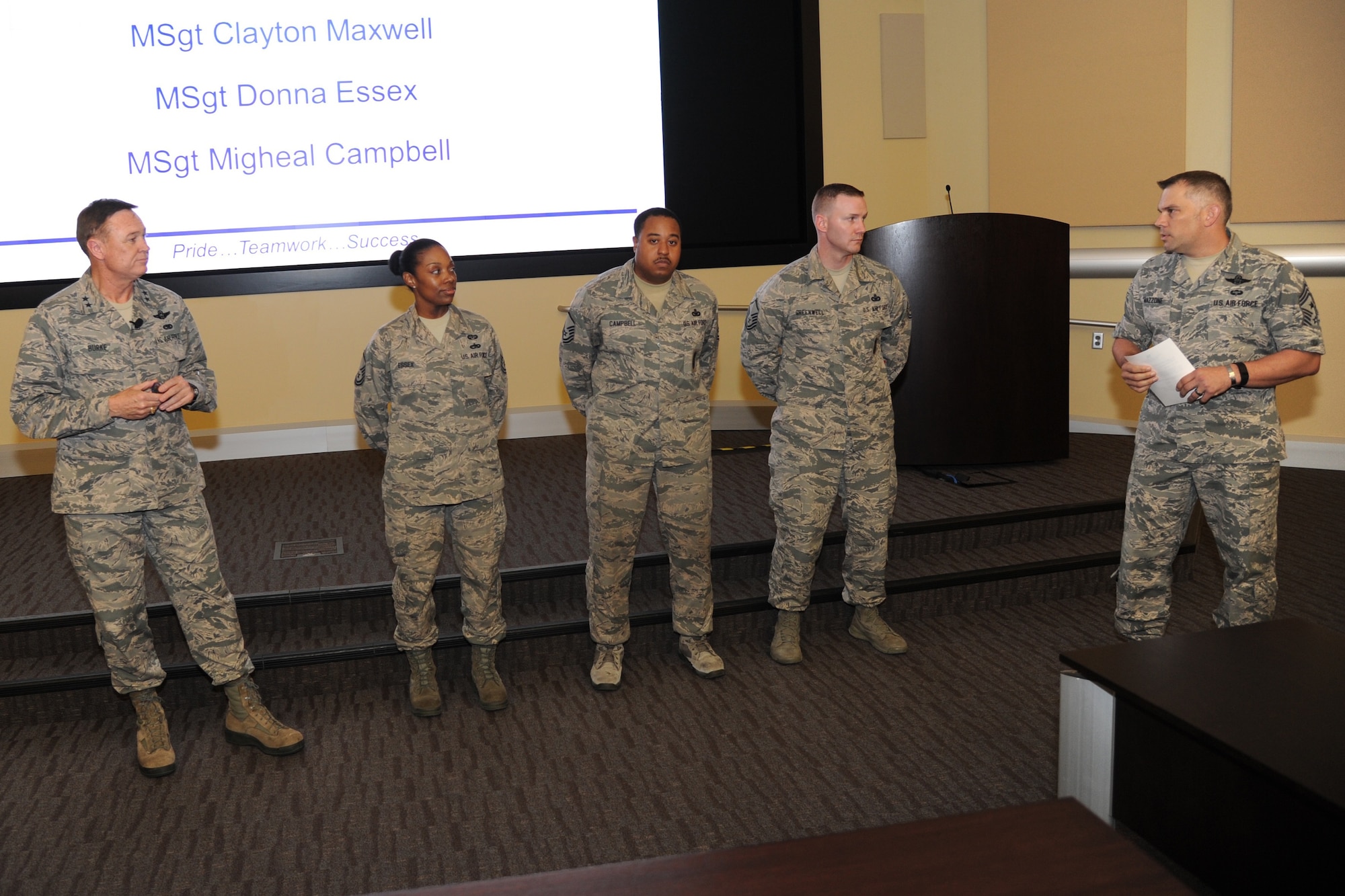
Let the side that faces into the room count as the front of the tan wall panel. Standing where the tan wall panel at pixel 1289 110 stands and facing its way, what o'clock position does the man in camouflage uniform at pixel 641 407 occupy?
The man in camouflage uniform is roughly at 1 o'clock from the tan wall panel.

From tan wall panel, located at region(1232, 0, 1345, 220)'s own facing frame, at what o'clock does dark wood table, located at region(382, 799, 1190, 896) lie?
The dark wood table is roughly at 12 o'clock from the tan wall panel.

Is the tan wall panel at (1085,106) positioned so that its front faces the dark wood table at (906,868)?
yes

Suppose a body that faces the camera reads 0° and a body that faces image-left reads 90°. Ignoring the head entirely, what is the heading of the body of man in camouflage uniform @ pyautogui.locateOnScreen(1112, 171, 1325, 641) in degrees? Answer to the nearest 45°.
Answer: approximately 45°

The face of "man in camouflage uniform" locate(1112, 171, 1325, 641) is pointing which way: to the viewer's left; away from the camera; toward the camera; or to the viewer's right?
to the viewer's left

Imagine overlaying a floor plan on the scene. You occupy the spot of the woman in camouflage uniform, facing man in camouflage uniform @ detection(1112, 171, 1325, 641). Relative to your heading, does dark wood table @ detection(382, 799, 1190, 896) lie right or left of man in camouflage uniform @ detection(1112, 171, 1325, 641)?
right
